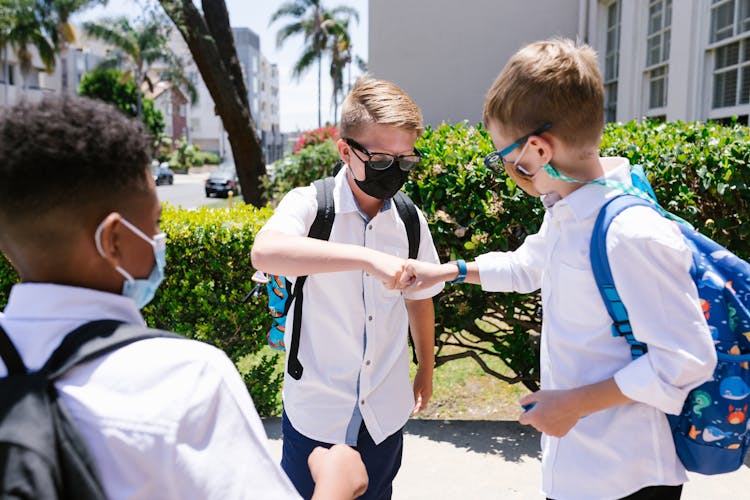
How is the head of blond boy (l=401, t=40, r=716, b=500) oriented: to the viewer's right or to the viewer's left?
to the viewer's left

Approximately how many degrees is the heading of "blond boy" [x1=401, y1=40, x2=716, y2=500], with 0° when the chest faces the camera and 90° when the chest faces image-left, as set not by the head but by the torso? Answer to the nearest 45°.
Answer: approximately 90°

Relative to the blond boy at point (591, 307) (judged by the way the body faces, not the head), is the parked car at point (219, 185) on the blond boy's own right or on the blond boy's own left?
on the blond boy's own right

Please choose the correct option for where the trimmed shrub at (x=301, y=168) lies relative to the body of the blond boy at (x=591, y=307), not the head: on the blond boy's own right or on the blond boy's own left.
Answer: on the blond boy's own right

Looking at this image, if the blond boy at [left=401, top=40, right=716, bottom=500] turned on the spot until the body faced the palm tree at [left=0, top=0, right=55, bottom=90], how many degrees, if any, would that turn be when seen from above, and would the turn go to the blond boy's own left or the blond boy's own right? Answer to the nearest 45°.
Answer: approximately 45° to the blond boy's own right

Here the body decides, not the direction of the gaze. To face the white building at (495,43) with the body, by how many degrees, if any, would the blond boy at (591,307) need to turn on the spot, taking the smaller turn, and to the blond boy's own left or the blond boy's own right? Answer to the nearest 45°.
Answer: approximately 90° to the blond boy's own right

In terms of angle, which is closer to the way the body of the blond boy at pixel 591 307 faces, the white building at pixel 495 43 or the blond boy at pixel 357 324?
the blond boy

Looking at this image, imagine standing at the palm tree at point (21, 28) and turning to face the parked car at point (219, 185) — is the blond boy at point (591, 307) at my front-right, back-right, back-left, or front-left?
front-right
